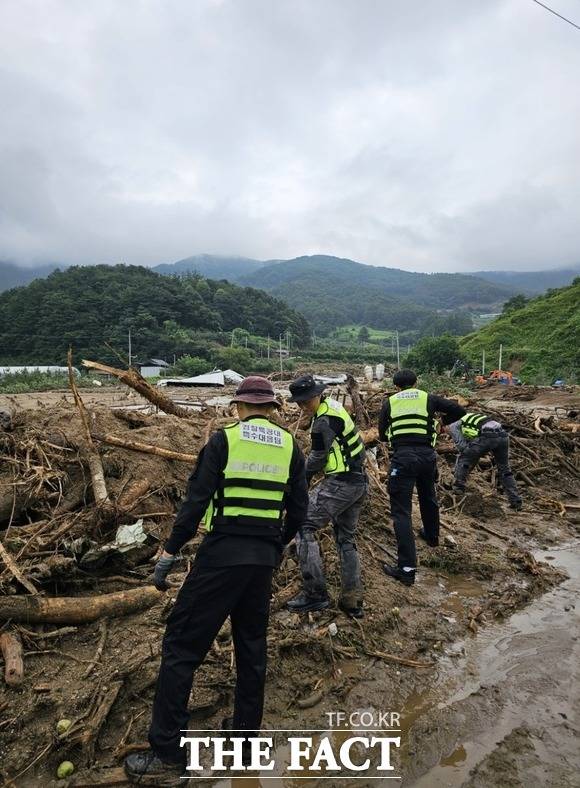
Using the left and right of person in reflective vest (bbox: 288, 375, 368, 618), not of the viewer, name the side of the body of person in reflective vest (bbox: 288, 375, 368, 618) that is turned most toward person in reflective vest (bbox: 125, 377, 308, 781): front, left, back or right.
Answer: left

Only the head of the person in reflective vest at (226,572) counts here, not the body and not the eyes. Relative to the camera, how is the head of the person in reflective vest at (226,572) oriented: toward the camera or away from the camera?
away from the camera

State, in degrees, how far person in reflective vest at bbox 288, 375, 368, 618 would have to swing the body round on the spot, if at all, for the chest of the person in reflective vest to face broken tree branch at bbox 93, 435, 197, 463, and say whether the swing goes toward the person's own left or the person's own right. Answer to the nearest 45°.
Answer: approximately 45° to the person's own right

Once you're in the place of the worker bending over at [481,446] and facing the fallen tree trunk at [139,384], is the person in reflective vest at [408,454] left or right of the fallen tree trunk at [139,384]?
left

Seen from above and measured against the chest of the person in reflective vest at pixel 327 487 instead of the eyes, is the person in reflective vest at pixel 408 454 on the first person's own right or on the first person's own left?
on the first person's own right

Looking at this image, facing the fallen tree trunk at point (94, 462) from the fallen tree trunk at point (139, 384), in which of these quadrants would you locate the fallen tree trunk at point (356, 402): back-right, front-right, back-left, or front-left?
back-left

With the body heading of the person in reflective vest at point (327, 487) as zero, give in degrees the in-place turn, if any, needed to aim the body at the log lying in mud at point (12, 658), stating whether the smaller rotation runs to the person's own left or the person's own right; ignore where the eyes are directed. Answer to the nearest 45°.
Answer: approximately 45° to the person's own left

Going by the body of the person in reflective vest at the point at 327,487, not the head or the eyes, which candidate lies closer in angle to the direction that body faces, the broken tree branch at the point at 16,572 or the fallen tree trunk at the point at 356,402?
the broken tree branch
